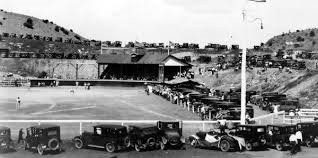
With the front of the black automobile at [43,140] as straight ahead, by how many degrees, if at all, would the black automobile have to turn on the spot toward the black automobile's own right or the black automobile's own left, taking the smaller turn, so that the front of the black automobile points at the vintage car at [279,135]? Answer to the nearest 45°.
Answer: approximately 135° to the black automobile's own right

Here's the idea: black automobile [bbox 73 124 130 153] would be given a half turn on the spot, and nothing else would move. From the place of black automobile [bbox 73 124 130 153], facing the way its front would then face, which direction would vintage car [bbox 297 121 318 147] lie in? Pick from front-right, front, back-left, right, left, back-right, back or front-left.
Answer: front-left

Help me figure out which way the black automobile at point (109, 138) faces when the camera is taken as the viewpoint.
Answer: facing away from the viewer and to the left of the viewer

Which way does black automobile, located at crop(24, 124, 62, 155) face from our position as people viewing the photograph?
facing away from the viewer and to the left of the viewer

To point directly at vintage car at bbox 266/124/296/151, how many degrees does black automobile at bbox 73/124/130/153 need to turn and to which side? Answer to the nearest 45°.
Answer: approximately 135° to its right
